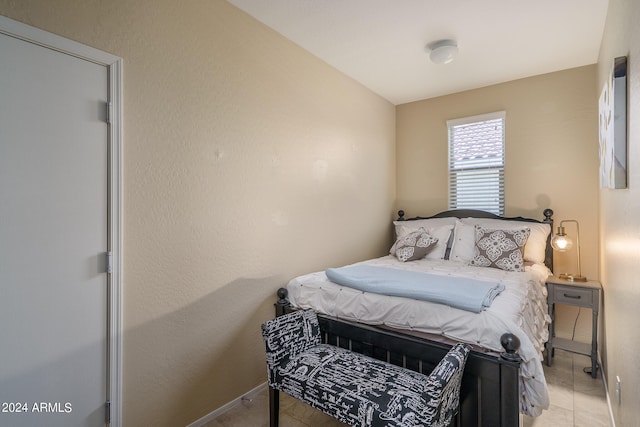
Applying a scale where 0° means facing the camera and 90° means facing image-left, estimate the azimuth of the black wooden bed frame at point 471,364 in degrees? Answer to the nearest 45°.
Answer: approximately 45°

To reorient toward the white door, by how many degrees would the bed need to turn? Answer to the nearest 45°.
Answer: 0° — it already faces it

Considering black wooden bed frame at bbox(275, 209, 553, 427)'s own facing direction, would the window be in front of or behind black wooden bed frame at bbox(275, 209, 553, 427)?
behind

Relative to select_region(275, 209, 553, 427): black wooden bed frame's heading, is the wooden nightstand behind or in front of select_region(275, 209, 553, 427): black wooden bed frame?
behind
